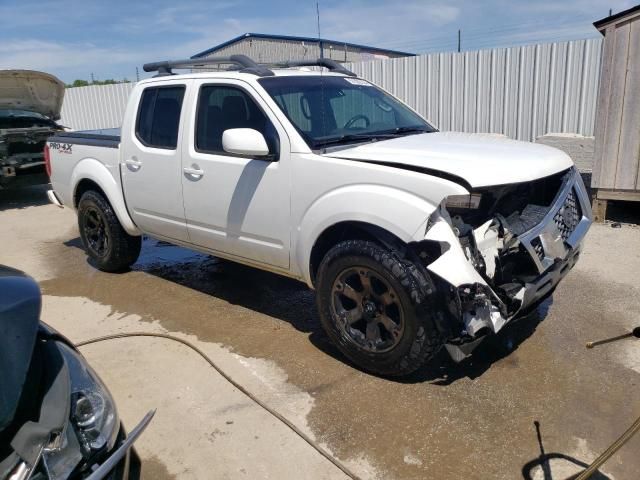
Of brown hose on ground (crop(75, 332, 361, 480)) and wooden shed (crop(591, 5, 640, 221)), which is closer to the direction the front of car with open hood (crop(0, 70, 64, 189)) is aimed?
the brown hose on ground

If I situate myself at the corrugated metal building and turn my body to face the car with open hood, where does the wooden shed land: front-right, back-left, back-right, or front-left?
front-left

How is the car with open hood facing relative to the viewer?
toward the camera

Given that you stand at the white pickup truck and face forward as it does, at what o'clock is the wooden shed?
The wooden shed is roughly at 9 o'clock from the white pickup truck.

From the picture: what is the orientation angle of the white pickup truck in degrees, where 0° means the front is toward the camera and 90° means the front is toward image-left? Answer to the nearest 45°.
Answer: approximately 315°

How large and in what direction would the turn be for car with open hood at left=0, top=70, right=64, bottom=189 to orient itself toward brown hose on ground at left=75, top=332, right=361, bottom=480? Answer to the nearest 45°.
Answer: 0° — it already faces it

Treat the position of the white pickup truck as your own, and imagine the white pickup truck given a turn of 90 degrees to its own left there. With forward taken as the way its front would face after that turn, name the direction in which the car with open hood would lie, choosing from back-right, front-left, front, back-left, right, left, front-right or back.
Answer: left

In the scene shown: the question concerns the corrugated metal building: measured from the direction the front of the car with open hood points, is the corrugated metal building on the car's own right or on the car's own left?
on the car's own left

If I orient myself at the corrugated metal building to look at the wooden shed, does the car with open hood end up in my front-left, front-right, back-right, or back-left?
front-right

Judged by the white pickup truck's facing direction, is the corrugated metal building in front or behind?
behind

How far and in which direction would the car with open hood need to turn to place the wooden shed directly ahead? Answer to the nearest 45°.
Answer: approximately 45° to its left
